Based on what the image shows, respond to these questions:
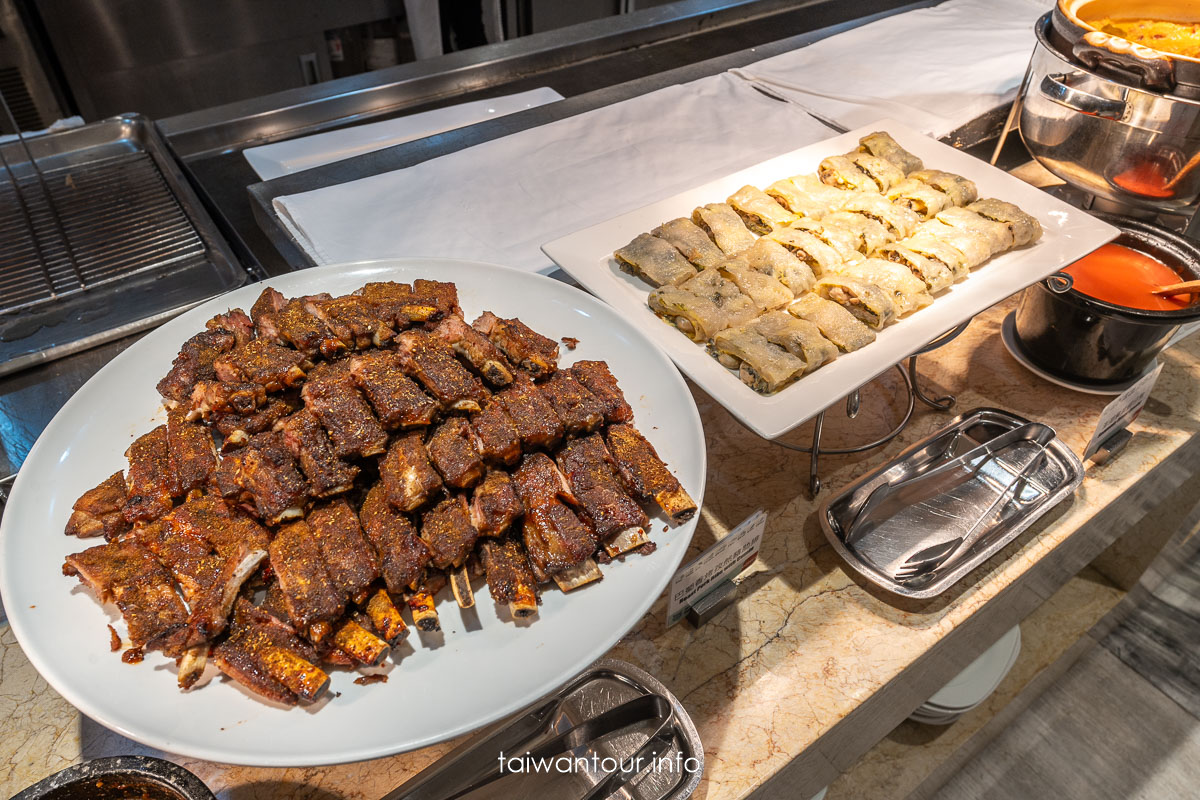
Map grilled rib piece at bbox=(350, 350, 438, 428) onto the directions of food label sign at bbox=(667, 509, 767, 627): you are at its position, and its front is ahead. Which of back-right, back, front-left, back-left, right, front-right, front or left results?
back-right

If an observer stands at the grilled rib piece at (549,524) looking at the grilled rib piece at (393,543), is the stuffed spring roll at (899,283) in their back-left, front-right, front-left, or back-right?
back-right

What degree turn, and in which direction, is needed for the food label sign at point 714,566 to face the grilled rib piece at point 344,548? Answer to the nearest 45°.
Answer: approximately 90° to its right

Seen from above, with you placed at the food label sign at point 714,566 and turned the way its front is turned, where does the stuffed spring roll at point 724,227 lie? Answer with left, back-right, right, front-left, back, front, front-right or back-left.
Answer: back-left

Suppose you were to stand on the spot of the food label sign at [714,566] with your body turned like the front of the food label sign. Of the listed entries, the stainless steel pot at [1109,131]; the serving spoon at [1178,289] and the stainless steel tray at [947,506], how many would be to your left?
3

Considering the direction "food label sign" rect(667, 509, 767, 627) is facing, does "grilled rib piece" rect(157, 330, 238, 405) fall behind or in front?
behind

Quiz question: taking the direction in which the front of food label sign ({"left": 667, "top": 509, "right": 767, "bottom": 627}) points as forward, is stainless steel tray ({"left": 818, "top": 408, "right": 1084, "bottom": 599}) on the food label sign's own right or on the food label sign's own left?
on the food label sign's own left

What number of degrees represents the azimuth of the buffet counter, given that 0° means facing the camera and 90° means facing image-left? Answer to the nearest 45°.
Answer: approximately 315°
